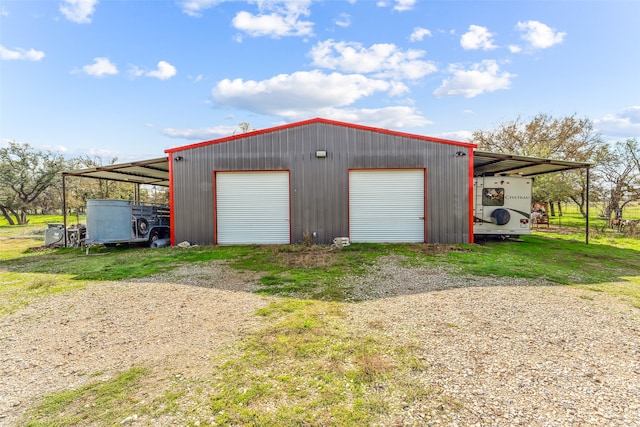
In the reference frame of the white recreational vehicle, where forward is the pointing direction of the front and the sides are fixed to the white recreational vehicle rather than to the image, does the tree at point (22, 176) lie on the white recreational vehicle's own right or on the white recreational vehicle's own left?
on the white recreational vehicle's own left

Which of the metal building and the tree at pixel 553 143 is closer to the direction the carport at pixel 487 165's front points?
the metal building

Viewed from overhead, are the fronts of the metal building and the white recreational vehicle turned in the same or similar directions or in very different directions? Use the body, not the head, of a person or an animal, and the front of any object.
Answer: very different directions

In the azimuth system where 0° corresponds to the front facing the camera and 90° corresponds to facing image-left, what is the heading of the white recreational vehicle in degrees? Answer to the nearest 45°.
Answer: approximately 180°

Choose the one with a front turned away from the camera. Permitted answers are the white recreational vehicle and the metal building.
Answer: the white recreational vehicle

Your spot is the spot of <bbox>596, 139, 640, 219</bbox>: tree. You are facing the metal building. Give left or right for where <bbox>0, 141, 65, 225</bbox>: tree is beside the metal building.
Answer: right

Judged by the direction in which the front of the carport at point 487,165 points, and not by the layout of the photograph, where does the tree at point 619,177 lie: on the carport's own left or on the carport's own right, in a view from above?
on the carport's own left

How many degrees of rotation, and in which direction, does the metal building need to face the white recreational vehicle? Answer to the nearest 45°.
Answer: approximately 90° to its left

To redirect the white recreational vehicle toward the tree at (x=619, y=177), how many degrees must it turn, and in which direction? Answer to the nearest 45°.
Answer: approximately 45° to its right
